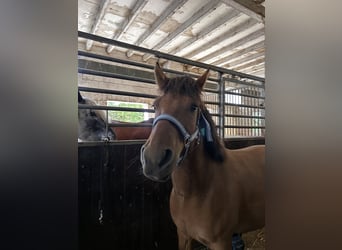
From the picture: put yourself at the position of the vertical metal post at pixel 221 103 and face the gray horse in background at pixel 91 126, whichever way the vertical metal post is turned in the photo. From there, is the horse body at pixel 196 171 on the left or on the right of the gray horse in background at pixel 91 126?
left

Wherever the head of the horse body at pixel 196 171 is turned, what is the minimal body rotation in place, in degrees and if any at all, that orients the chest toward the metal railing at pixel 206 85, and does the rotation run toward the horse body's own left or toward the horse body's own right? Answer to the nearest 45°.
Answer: approximately 135° to the horse body's own right

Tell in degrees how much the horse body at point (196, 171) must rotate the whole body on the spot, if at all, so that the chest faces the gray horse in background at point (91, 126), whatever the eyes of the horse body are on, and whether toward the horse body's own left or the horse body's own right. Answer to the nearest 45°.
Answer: approximately 90° to the horse body's own right

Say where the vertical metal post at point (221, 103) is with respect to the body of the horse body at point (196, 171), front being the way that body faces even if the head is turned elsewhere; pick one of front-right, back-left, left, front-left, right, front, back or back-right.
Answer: back-right

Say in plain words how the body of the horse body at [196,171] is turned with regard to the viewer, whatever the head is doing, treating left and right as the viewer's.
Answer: facing the viewer and to the left of the viewer
